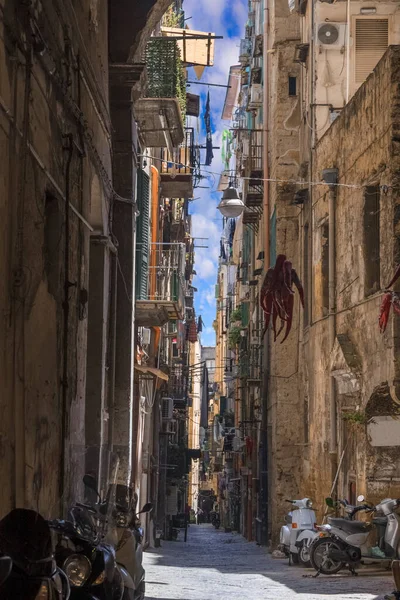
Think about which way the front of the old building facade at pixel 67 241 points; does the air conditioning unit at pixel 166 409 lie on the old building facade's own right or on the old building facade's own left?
on the old building facade's own left

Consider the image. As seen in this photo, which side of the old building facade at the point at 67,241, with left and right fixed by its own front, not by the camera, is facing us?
right

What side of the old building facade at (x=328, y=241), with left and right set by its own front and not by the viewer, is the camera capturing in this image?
left

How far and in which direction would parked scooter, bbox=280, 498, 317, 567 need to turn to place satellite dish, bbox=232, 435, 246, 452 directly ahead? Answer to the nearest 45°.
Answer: approximately 135° to its left

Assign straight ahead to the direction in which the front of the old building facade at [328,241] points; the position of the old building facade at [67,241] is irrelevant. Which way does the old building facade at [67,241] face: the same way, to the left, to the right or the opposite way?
the opposite way

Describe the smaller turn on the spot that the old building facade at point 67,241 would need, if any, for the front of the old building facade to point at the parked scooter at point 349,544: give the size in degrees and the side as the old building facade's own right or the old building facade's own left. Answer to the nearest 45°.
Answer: approximately 45° to the old building facade's own left
